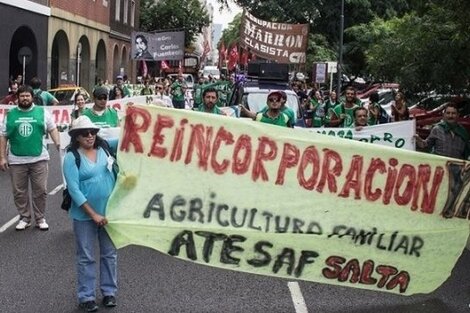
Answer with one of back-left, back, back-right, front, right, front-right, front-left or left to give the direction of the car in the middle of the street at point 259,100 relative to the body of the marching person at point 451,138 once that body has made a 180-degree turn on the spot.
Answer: front-left

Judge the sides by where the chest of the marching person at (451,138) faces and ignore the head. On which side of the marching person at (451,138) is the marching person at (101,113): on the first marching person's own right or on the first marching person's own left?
on the first marching person's own right

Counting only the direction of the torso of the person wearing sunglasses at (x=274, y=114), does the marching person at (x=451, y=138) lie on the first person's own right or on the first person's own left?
on the first person's own left

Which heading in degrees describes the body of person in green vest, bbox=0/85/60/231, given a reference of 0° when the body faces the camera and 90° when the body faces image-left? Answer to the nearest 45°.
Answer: approximately 0°
